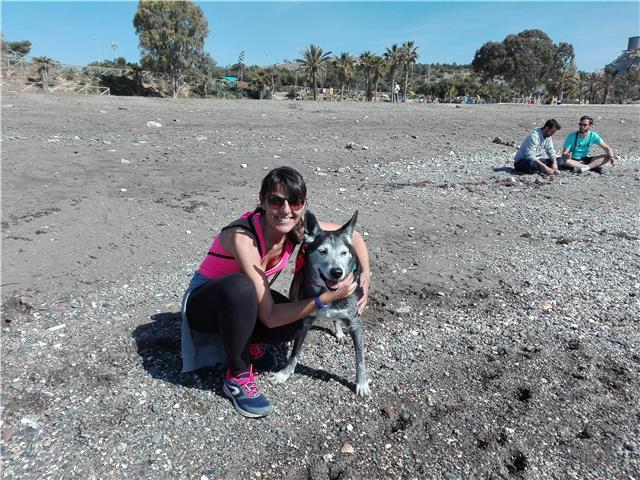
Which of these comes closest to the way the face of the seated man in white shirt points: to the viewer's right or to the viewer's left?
to the viewer's right

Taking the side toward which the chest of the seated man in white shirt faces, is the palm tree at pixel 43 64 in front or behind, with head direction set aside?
behind

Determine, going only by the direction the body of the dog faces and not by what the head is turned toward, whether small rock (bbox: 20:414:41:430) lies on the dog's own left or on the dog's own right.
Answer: on the dog's own right

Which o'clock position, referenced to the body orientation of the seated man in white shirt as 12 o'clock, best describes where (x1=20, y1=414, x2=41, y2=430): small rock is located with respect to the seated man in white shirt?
The small rock is roughly at 2 o'clock from the seated man in white shirt.

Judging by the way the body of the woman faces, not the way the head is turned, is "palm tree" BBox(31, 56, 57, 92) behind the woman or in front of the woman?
behind

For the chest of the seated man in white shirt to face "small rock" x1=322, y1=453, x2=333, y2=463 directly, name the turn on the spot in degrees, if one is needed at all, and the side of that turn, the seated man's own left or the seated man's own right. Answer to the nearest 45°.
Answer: approximately 45° to the seated man's own right

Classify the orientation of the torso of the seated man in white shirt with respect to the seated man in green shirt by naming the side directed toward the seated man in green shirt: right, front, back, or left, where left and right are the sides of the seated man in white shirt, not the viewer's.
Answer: left

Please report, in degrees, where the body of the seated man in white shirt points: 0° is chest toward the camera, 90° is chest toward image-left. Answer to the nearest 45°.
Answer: approximately 315°

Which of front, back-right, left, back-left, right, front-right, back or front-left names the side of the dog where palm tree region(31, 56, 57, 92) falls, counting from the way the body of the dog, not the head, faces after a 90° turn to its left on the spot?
back-left
